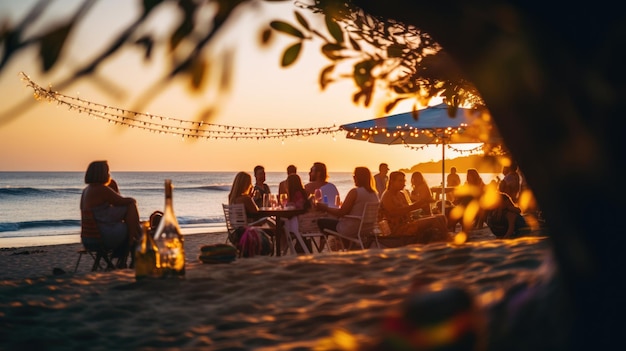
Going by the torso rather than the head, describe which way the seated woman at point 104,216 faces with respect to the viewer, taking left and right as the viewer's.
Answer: facing away from the viewer and to the right of the viewer

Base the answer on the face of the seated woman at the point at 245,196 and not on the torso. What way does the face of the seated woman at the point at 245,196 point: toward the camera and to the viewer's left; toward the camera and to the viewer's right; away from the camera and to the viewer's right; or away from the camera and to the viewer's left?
away from the camera and to the viewer's right

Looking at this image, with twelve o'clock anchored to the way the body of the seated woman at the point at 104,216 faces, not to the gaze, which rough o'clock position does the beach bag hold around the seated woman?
The beach bag is roughly at 2 o'clock from the seated woman.

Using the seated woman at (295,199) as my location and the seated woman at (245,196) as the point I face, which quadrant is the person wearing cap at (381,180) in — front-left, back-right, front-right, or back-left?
back-right

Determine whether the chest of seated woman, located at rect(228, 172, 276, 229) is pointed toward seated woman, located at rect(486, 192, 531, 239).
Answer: yes

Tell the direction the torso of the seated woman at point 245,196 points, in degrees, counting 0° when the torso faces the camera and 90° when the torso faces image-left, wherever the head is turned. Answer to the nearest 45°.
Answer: approximately 270°

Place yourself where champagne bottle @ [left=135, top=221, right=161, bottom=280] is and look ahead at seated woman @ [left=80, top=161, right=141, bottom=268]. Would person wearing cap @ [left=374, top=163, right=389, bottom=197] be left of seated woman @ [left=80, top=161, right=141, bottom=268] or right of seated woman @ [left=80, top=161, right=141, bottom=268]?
right

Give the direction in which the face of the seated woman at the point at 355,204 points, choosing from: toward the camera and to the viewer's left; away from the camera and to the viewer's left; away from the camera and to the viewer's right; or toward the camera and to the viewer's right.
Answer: away from the camera and to the viewer's left

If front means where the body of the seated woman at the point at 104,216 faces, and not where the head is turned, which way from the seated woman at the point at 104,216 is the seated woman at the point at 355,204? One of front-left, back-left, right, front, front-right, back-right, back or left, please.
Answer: front-right

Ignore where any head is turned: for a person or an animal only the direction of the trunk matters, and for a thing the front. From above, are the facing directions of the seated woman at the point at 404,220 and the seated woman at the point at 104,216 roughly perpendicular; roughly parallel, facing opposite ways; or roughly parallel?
roughly perpendicular
